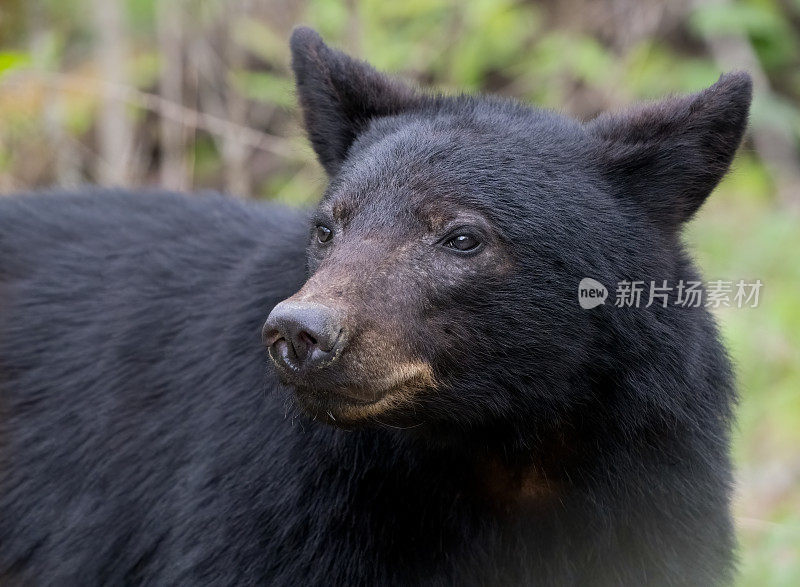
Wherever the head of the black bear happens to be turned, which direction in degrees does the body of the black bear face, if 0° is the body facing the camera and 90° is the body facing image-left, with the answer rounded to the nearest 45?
approximately 315°
